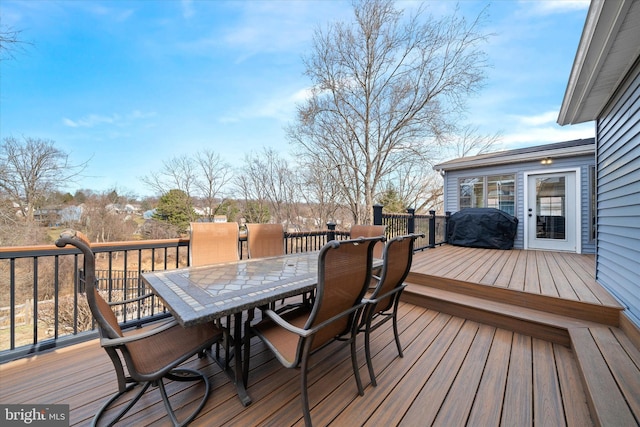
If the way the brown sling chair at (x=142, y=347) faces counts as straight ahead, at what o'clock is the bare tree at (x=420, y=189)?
The bare tree is roughly at 11 o'clock from the brown sling chair.

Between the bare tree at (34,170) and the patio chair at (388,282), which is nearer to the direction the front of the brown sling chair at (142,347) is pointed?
the patio chair

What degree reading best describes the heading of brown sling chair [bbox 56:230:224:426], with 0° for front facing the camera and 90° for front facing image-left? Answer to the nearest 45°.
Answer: approximately 270°

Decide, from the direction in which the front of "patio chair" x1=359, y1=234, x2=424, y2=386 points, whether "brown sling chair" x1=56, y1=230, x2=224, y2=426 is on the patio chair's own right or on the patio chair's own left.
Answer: on the patio chair's own left

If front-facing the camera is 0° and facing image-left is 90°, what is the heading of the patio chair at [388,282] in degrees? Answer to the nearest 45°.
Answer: approximately 135°

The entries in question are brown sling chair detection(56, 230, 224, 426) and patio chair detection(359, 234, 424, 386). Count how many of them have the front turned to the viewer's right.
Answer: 1

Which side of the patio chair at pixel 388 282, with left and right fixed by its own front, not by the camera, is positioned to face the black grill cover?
right

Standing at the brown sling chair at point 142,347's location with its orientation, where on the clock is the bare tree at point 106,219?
The bare tree is roughly at 9 o'clock from the brown sling chair.

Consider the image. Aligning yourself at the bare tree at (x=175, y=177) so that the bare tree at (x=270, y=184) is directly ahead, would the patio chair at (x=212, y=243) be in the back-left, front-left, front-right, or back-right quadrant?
front-right

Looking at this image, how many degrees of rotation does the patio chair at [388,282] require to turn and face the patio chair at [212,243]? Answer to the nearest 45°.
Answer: approximately 45° to its left

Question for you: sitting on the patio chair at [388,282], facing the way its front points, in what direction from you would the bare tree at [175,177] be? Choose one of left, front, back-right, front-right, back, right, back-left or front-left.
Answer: front

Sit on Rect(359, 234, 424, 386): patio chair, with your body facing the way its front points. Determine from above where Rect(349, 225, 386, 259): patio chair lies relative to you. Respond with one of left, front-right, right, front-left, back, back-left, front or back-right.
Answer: front-right

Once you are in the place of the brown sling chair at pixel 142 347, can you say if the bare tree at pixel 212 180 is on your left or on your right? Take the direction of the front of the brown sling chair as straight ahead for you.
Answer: on your left

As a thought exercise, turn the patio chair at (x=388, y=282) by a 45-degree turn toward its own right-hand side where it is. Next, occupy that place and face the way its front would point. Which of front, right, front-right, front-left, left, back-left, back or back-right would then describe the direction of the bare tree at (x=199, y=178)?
front-left

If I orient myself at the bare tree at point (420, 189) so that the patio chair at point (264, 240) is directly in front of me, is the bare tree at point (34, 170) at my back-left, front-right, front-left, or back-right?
front-right
